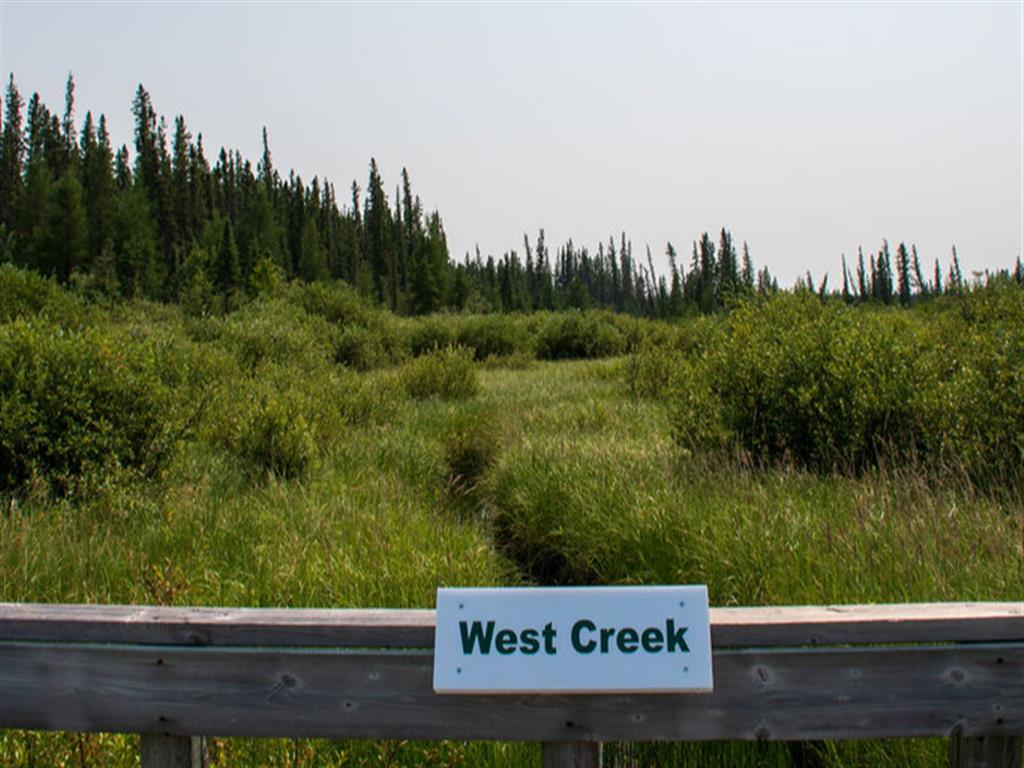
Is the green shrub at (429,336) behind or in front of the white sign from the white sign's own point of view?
behind

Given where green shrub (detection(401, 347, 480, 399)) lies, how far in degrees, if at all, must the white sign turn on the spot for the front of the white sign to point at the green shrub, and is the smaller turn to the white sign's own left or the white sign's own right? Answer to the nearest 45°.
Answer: approximately 180°

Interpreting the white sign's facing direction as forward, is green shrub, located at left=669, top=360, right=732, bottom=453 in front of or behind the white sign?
behind

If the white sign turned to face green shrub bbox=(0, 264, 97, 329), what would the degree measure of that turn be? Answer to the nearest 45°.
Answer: approximately 135° to its right

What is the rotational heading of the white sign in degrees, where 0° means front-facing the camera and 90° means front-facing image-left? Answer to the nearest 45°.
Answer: approximately 0°

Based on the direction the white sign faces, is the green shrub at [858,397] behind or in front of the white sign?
behind

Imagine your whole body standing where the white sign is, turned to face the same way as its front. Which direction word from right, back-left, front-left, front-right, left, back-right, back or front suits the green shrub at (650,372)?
back
